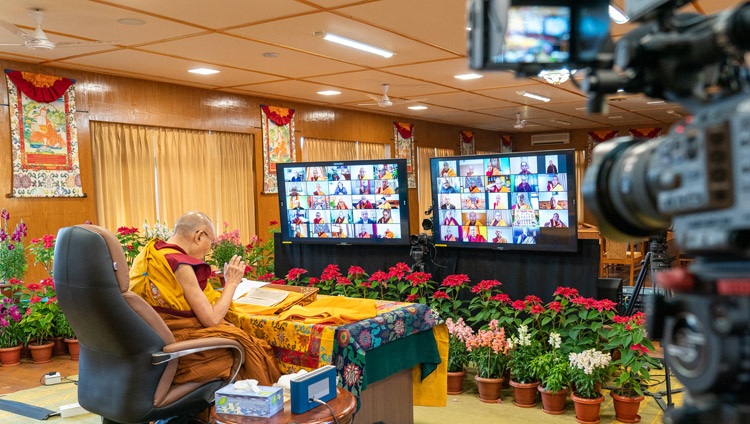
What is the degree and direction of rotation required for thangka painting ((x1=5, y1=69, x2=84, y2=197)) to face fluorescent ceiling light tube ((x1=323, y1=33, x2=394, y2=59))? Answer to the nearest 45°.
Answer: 0° — it already faces it

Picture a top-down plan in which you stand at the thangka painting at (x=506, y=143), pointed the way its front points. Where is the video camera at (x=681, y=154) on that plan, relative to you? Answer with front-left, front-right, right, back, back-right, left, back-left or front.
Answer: front

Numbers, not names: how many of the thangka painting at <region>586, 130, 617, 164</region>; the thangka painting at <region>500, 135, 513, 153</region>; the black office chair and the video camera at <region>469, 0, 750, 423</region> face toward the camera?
2

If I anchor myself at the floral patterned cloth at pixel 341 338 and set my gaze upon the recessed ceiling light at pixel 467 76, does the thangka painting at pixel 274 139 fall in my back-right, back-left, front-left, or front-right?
front-left

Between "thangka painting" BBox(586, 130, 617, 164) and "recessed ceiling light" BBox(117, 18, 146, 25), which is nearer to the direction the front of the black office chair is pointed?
the thangka painting

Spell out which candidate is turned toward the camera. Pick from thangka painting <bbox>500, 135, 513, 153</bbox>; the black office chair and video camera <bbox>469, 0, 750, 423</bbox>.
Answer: the thangka painting

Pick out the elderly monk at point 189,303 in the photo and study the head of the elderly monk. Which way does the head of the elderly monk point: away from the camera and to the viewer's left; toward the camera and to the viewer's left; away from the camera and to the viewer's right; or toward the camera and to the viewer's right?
away from the camera and to the viewer's right

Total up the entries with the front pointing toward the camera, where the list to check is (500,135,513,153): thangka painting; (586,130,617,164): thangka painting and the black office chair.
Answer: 2

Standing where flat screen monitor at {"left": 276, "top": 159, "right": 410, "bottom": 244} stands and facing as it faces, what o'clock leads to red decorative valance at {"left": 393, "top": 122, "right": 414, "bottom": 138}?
The red decorative valance is roughly at 5 o'clock from the flat screen monitor.

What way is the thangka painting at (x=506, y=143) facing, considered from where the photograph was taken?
facing the viewer

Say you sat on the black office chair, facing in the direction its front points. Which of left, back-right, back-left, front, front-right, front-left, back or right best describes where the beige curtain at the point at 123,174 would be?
front-left

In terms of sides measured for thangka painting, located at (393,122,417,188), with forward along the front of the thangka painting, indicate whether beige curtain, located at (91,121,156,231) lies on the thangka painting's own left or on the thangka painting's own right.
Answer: on the thangka painting's own right

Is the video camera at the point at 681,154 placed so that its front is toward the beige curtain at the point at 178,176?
yes

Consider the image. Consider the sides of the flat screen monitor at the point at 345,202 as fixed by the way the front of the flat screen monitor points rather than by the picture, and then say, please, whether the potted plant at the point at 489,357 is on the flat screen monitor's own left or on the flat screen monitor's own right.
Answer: on the flat screen monitor's own left

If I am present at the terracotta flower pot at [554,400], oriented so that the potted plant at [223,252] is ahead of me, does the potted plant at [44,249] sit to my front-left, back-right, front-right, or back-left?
front-left

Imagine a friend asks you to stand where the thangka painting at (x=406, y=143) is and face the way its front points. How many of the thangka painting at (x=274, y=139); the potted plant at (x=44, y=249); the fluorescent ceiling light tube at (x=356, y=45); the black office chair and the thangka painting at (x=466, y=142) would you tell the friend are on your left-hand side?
1

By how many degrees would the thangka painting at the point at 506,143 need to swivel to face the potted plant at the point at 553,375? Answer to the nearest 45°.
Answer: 0° — it already faces it

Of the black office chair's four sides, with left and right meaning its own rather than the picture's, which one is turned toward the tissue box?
right

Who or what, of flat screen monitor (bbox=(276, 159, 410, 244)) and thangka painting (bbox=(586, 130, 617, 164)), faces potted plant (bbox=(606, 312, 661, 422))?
the thangka painting

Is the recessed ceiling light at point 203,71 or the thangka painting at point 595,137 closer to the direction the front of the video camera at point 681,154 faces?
the recessed ceiling light

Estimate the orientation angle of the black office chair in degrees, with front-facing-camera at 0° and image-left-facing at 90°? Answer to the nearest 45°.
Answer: approximately 225°

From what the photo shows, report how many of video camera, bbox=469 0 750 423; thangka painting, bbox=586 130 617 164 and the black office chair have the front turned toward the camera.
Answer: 1
